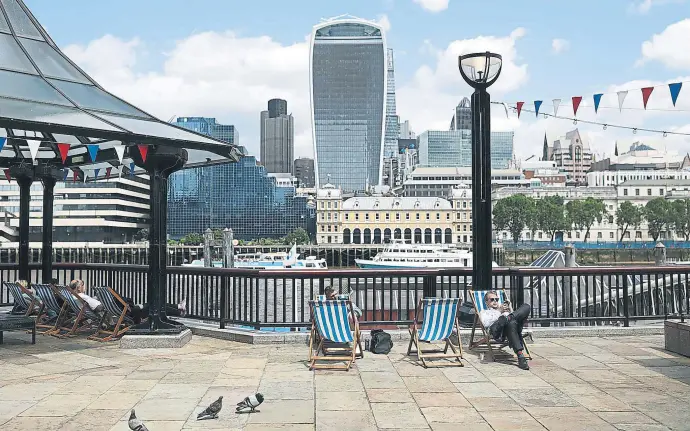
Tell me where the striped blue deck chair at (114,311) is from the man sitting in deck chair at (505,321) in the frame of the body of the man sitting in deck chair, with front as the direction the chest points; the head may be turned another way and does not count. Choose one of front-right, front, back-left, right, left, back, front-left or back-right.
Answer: back-right

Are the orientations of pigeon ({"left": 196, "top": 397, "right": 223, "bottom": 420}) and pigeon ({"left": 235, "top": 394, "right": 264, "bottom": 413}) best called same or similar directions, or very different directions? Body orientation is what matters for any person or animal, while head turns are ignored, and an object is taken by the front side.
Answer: same or similar directions

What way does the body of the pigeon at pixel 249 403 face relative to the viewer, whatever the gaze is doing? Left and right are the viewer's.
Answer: facing to the right of the viewer

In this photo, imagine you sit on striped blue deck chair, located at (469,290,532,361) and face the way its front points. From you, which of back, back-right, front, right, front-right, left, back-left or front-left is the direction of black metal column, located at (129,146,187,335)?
back-right

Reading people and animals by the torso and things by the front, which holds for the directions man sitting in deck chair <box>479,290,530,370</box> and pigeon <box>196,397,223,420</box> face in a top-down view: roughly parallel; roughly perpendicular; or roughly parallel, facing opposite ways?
roughly perpendicular

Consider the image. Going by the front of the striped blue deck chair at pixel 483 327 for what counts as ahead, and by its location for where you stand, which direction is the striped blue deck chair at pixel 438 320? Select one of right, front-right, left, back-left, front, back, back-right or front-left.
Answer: right

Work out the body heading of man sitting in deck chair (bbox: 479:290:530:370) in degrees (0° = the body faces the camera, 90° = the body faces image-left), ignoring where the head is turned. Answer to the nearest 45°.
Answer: approximately 315°

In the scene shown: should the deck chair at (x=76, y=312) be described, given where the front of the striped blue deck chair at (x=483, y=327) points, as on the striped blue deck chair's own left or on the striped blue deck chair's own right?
on the striped blue deck chair's own right

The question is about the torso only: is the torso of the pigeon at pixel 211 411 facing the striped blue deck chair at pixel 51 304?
no

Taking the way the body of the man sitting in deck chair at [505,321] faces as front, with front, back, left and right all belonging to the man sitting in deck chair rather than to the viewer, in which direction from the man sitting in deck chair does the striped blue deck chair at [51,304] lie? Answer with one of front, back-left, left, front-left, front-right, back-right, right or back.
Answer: back-right

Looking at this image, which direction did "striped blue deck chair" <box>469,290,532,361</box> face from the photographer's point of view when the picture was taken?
facing the viewer and to the right of the viewer
